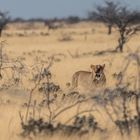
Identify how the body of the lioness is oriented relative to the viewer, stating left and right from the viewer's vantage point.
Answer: facing the viewer and to the right of the viewer
